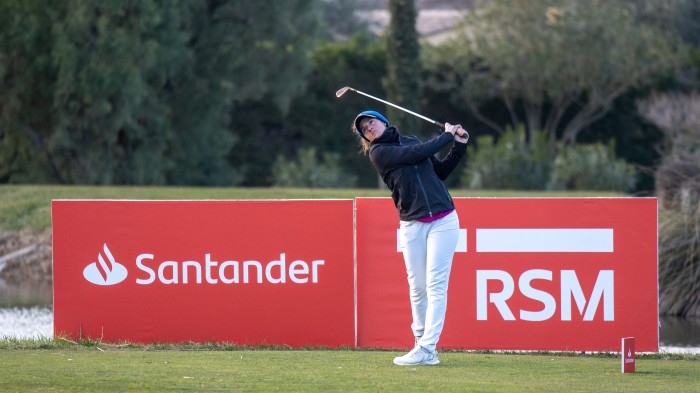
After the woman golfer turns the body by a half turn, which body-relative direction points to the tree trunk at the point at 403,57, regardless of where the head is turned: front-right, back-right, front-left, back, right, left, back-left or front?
front

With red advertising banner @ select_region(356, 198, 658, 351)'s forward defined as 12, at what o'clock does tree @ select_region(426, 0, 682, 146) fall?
The tree is roughly at 6 o'clock from the red advertising banner.

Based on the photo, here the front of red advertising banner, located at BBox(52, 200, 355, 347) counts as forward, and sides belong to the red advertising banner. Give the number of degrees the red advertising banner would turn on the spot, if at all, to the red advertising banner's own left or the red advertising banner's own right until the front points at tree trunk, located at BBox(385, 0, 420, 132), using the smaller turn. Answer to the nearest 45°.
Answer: approximately 180°

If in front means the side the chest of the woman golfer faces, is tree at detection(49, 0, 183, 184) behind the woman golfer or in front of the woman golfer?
behind

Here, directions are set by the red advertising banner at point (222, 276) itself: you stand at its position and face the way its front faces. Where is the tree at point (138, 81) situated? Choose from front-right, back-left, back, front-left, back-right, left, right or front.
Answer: back

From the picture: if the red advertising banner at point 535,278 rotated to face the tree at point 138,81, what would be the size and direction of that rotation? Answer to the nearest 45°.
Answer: approximately 135° to its right

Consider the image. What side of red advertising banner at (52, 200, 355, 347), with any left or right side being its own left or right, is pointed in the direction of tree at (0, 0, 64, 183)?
back

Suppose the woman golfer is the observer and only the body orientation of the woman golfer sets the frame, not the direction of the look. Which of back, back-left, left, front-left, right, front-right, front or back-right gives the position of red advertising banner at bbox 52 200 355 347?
back-right

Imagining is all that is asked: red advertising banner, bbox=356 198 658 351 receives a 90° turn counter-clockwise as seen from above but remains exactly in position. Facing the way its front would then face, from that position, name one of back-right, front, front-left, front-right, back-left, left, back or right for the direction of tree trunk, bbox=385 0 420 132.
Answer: left

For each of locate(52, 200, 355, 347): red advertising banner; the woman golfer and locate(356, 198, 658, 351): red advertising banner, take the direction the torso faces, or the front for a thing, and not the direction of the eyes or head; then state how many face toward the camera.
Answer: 3

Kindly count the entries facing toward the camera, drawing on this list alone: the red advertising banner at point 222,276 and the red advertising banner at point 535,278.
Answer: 2

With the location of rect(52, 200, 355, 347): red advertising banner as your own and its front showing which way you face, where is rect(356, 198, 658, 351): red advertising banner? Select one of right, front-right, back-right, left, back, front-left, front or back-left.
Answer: left
